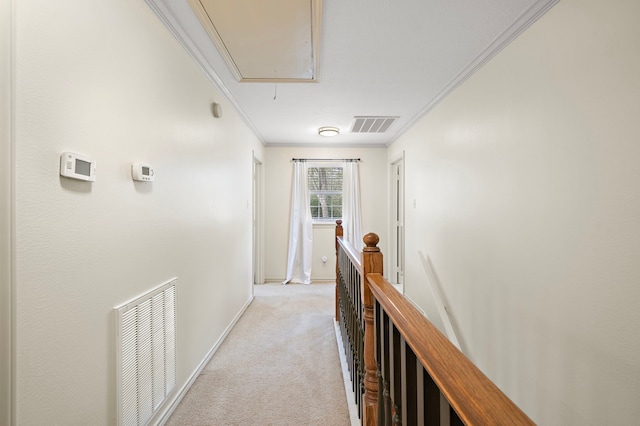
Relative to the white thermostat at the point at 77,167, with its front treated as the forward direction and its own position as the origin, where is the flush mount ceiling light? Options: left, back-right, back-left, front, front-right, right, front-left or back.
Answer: left

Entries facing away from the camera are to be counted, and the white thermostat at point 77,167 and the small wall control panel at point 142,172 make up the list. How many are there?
0

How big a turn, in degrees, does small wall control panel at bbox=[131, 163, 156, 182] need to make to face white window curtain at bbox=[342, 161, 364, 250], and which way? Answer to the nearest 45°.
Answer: approximately 90° to its left

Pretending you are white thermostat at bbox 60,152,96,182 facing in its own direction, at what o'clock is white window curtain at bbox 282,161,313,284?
The white window curtain is roughly at 9 o'clock from the white thermostat.

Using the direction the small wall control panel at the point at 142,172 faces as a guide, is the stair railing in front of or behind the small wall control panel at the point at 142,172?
in front

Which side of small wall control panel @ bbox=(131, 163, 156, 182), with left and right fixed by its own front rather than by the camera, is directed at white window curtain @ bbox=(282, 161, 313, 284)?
left

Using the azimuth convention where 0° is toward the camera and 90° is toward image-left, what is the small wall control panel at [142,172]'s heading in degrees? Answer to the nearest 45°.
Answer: approximately 315°

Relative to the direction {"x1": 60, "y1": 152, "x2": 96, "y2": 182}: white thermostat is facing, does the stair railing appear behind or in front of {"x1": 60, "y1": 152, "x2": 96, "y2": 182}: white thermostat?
in front

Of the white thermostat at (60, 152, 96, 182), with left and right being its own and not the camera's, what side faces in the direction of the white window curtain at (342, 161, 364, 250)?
left

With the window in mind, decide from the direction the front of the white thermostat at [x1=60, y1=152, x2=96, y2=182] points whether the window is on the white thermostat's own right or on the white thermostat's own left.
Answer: on the white thermostat's own left
